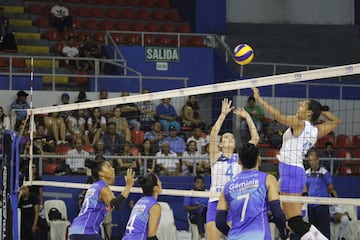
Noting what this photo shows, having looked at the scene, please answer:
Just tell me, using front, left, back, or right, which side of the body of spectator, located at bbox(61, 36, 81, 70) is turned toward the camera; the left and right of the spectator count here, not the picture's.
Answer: front

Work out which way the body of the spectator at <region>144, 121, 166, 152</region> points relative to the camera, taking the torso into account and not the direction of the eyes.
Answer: toward the camera

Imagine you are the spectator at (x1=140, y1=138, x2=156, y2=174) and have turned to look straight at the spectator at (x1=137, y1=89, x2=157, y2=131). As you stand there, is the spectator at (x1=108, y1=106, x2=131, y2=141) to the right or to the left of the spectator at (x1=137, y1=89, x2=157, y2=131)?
left

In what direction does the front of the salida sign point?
toward the camera

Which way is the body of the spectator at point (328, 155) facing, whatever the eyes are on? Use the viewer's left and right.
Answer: facing the viewer
